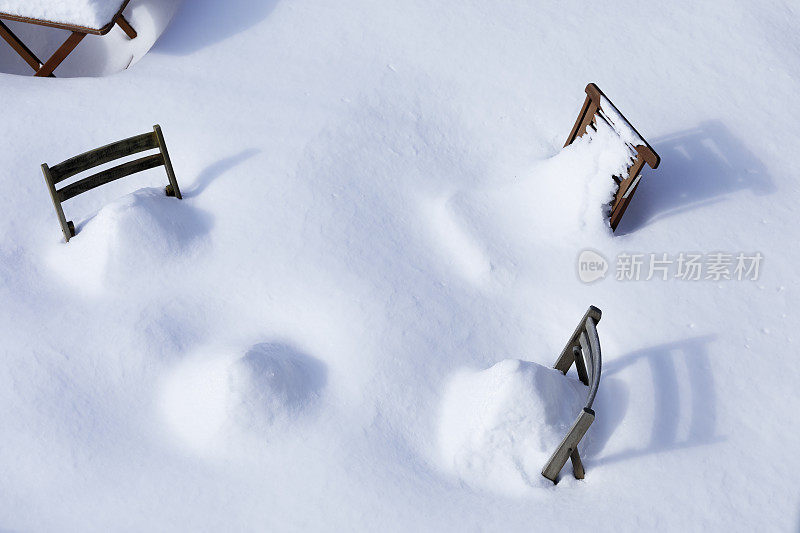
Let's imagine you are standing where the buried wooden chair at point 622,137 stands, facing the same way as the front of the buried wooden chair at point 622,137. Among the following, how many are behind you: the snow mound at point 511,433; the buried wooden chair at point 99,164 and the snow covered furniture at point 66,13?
0

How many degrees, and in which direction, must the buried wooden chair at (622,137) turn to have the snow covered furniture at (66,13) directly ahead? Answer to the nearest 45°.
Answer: approximately 45° to its right

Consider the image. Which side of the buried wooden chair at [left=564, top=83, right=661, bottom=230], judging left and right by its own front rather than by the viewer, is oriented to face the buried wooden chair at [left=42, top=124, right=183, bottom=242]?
front

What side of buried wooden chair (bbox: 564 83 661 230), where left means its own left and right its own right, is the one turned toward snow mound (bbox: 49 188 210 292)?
front

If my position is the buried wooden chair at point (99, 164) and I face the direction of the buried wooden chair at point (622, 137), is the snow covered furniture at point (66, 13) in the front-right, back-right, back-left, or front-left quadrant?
back-left

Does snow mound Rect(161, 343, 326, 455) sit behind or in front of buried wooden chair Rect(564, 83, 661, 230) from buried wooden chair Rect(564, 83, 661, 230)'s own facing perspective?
in front

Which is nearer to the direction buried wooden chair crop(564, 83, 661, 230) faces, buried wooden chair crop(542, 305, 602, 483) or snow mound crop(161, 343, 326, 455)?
the snow mound

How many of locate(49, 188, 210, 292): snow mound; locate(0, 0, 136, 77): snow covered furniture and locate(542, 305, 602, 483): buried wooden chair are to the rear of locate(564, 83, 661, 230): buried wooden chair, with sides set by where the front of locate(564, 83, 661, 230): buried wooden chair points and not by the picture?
0

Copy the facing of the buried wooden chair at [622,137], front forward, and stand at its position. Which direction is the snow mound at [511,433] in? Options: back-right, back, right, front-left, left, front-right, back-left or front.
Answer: front-left

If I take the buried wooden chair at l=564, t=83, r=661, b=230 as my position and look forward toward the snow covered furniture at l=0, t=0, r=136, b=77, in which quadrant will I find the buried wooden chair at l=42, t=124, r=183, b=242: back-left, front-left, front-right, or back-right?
front-left

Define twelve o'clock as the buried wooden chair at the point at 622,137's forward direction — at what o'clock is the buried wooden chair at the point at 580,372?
the buried wooden chair at the point at 580,372 is roughly at 10 o'clock from the buried wooden chair at the point at 622,137.

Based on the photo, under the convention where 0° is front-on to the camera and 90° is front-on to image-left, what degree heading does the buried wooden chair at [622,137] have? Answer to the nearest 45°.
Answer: approximately 45°

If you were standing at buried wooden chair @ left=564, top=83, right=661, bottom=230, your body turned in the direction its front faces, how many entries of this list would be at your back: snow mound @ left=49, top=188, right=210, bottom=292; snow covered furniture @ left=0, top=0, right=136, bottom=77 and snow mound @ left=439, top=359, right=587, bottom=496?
0

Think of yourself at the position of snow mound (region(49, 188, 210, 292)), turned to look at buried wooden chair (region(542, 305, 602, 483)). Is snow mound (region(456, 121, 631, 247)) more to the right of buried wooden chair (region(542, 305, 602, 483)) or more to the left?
left
